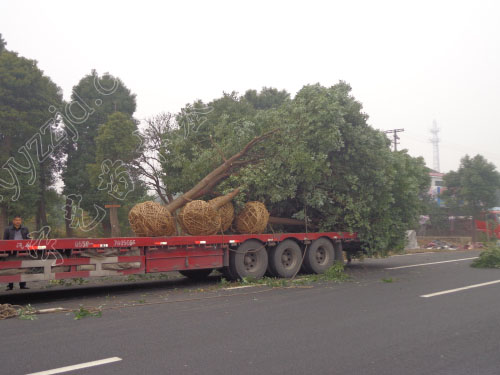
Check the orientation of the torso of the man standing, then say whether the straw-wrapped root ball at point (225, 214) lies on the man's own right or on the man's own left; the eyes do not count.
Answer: on the man's own left

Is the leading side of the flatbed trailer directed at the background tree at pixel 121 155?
no

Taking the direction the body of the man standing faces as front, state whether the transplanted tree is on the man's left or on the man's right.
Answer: on the man's left

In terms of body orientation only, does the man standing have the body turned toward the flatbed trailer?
no

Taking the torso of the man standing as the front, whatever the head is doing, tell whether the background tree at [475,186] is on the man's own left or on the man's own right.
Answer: on the man's own left

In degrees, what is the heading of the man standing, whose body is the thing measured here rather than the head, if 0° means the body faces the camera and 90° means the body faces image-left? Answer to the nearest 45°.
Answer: approximately 0°

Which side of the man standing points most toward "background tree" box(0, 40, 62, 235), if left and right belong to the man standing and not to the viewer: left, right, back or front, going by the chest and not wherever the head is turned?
back

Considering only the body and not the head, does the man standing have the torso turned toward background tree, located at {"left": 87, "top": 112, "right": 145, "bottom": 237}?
no
